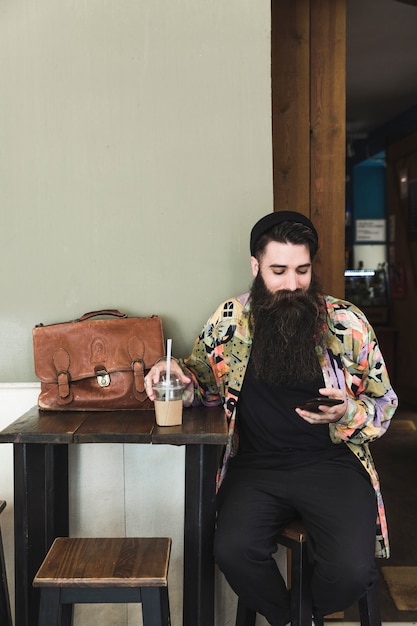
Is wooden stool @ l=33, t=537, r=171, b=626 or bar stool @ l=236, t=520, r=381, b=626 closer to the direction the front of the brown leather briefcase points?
the wooden stool

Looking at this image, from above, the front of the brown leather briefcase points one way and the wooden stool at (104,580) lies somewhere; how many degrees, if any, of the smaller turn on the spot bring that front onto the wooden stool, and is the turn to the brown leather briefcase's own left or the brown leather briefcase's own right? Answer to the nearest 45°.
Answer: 0° — it already faces it

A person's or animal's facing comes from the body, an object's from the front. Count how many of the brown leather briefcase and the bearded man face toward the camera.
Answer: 2

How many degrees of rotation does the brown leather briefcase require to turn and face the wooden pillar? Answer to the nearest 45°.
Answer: approximately 135° to its left

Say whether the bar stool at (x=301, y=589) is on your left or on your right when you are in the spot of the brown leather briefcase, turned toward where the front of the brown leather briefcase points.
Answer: on your left

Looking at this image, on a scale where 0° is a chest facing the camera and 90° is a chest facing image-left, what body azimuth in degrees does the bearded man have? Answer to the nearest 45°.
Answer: approximately 0°

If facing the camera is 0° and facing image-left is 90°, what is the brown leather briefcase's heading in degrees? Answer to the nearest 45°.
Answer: approximately 0°
